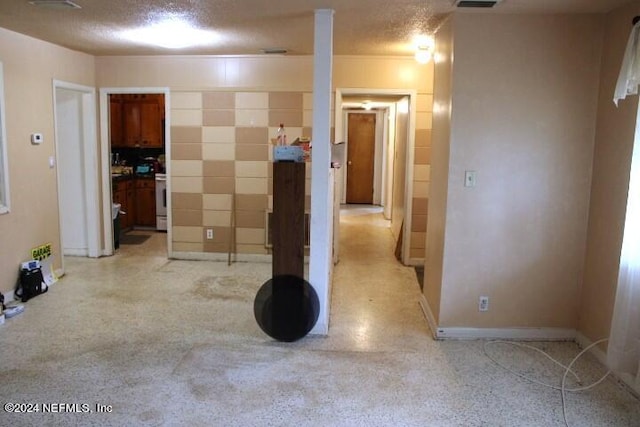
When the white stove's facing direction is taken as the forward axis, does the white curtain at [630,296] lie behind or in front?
in front

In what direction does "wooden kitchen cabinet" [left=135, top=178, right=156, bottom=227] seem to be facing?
toward the camera

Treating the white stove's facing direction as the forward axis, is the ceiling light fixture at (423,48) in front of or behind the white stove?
in front

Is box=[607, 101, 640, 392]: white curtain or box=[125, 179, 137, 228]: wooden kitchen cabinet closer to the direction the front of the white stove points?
the white curtain

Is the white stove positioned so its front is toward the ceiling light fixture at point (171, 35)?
yes

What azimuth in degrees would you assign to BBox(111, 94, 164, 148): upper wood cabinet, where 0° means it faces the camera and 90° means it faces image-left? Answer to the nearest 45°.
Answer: approximately 0°

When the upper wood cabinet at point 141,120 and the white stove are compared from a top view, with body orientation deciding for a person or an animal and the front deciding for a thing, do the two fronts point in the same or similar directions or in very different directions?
same or similar directions

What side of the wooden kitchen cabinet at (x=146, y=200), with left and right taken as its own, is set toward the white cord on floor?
front

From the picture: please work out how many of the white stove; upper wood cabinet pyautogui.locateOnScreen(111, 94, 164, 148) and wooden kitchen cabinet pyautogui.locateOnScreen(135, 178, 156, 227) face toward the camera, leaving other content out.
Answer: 3

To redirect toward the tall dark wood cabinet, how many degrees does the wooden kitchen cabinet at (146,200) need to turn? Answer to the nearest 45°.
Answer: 0° — it already faces it

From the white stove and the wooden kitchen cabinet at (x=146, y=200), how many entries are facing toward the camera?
2

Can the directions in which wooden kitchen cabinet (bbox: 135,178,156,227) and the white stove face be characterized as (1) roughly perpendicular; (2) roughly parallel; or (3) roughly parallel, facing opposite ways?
roughly parallel

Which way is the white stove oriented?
toward the camera

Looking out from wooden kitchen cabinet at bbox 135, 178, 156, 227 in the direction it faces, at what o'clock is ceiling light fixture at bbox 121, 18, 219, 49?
The ceiling light fixture is roughly at 12 o'clock from the wooden kitchen cabinet.

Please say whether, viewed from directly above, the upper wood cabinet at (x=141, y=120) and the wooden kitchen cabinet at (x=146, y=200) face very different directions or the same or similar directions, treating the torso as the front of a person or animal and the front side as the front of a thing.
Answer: same or similar directions

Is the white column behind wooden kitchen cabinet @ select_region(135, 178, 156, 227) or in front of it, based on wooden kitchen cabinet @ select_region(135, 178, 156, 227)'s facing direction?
in front

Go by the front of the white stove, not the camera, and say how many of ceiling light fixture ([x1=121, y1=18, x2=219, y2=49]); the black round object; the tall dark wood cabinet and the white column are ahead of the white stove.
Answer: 4
